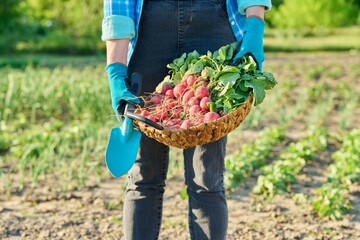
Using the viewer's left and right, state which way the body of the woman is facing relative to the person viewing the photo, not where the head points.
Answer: facing the viewer
